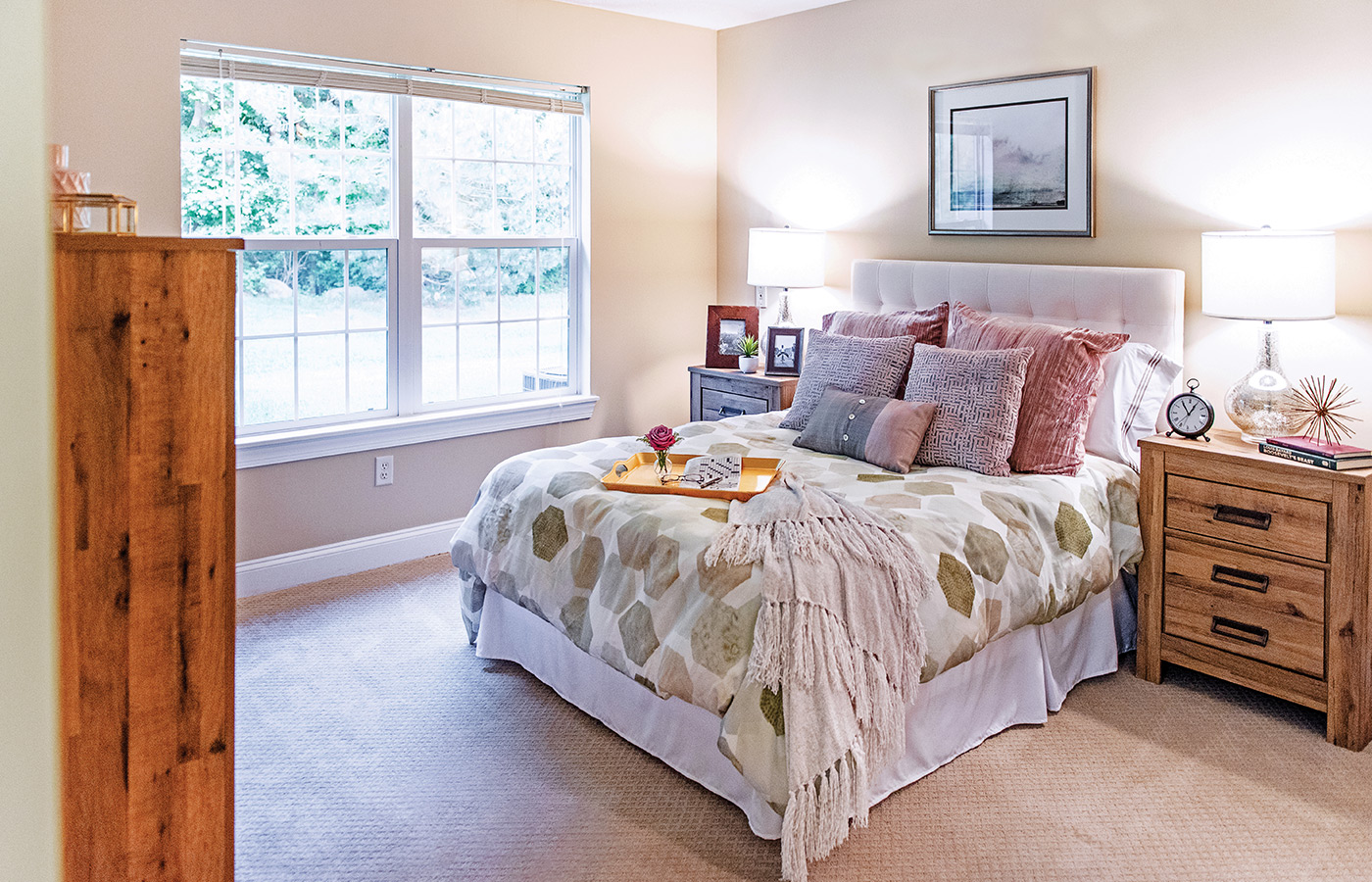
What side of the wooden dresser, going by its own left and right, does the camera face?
right

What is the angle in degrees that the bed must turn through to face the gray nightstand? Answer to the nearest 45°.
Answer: approximately 135° to its right

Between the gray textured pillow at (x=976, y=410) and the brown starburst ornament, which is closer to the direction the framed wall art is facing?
the gray textured pillow

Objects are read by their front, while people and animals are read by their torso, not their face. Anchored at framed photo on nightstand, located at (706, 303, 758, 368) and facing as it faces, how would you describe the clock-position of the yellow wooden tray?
The yellow wooden tray is roughly at 12 o'clock from the framed photo on nightstand.

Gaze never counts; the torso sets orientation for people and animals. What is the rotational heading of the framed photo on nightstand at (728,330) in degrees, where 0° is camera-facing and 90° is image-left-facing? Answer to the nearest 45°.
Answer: approximately 0°

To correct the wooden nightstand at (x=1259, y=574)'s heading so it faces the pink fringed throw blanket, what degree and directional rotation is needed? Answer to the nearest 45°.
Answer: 0° — it already faces it

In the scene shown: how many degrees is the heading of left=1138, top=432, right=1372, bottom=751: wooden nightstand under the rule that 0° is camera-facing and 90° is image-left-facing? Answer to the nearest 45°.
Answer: approximately 45°

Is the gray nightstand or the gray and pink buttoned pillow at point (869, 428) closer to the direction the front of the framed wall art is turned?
the gray and pink buttoned pillow

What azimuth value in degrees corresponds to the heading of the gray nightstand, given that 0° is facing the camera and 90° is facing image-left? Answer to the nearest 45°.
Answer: approximately 45°

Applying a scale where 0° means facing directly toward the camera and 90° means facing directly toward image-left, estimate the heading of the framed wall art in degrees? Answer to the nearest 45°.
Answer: approximately 45°

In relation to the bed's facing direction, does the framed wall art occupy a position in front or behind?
behind

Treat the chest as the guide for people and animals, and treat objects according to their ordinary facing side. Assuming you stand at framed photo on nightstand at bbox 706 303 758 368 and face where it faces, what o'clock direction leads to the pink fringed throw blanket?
The pink fringed throw blanket is roughly at 12 o'clock from the framed photo on nightstand.
